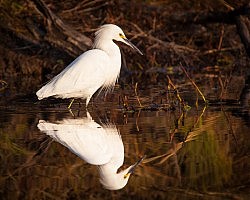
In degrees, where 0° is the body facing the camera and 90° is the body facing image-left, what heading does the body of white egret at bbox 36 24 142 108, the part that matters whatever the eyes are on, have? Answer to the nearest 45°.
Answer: approximately 270°
